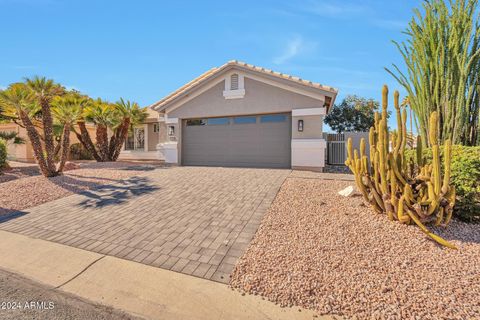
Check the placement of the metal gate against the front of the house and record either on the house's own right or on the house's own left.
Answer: on the house's own left

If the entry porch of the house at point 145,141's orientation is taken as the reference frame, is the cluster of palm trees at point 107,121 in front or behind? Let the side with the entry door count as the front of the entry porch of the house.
in front

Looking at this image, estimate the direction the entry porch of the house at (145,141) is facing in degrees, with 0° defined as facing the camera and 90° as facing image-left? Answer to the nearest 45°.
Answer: approximately 0°

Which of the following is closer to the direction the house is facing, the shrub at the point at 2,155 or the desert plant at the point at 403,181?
the desert plant

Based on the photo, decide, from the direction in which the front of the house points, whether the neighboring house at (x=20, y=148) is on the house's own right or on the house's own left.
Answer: on the house's own right

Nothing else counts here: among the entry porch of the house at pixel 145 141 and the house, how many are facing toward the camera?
2

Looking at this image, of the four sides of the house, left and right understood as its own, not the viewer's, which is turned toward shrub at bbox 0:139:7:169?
right

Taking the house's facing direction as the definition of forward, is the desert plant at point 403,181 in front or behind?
in front
